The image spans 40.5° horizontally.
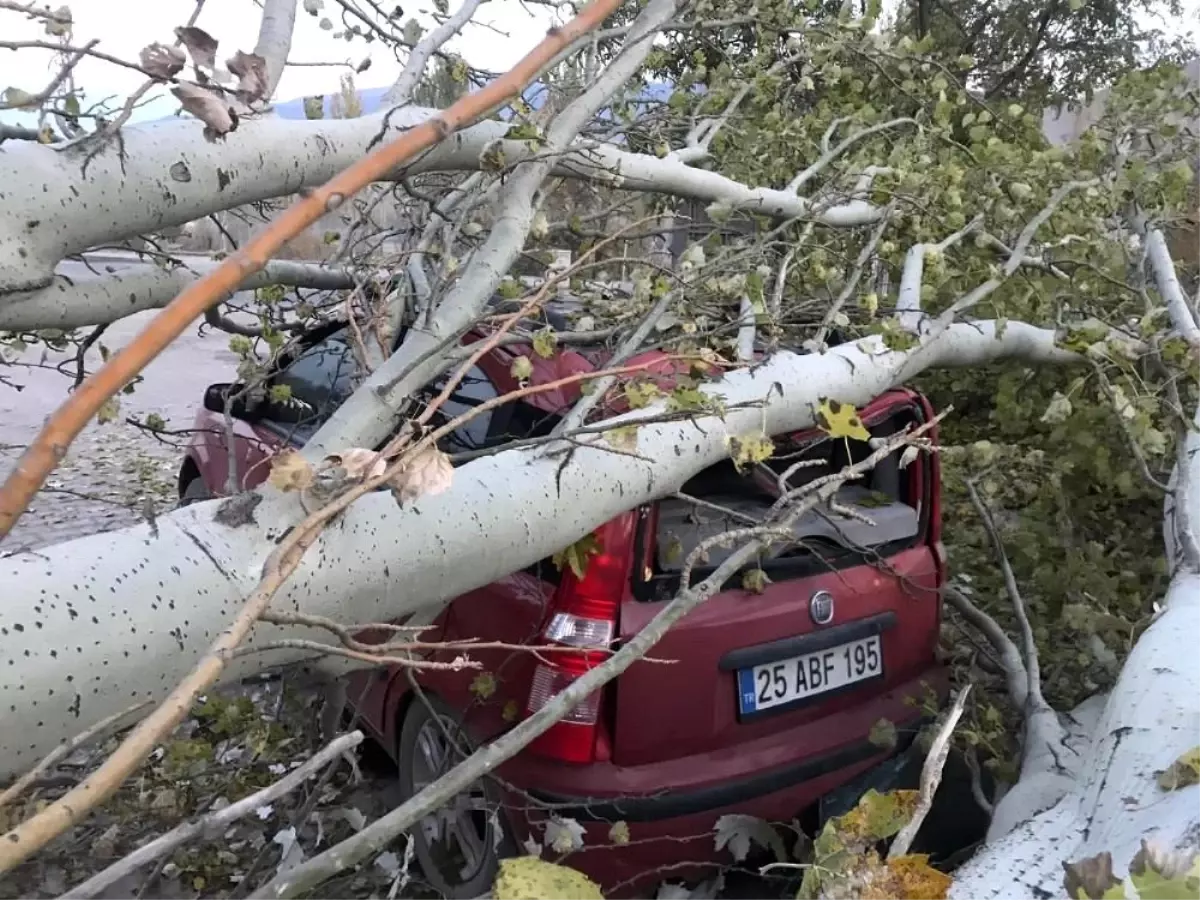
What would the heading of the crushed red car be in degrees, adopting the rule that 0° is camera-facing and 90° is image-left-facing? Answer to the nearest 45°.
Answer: approximately 135°

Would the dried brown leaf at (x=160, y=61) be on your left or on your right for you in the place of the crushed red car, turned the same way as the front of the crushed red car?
on your left

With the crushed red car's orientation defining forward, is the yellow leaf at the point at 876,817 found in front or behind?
behind

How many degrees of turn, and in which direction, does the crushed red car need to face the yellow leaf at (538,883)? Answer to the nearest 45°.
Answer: approximately 135° to its left
